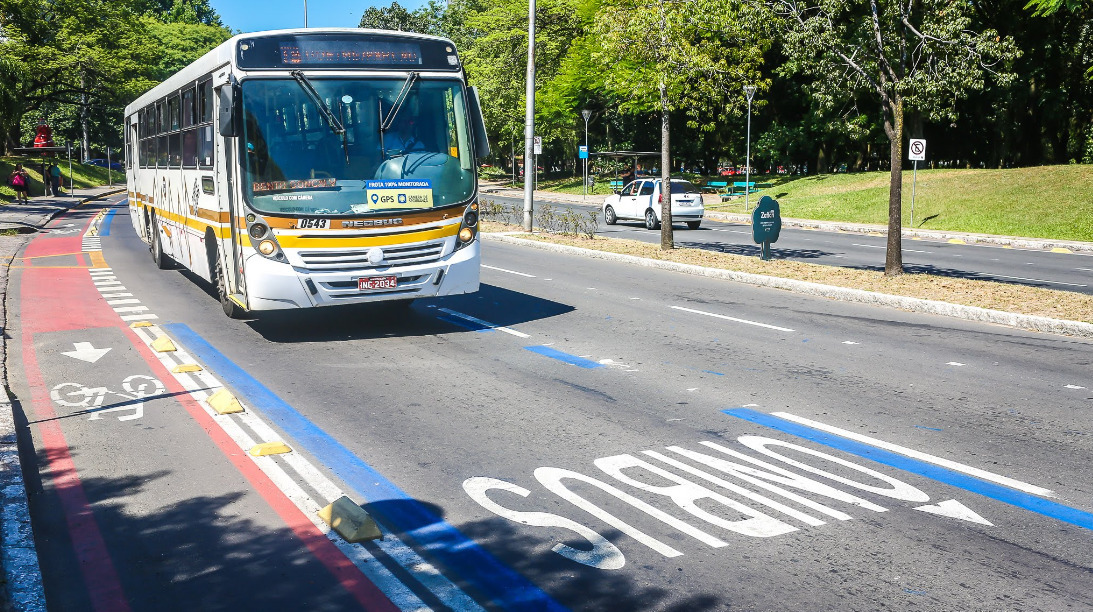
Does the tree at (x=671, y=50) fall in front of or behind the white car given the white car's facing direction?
behind

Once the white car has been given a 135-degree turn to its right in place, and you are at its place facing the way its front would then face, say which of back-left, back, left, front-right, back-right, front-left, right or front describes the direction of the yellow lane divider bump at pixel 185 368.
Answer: right

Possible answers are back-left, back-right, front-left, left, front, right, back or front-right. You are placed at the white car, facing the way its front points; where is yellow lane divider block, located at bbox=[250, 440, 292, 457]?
back-left

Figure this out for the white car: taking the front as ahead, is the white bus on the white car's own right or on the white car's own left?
on the white car's own left

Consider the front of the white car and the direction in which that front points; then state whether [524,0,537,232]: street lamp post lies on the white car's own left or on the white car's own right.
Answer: on the white car's own left

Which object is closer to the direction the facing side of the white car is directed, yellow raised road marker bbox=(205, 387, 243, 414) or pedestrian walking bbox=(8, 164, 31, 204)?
the pedestrian walking

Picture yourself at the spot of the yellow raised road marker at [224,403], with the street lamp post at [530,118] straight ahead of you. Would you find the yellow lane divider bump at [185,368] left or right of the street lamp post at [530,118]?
left

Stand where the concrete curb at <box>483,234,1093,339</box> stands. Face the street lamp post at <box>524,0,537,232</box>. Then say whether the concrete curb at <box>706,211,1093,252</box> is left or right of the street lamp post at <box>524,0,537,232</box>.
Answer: right

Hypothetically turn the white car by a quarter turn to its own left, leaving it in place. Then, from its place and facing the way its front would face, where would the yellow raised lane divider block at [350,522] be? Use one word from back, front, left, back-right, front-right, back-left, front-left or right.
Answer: front-left

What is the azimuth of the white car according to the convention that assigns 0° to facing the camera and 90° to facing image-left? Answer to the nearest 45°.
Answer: approximately 135°

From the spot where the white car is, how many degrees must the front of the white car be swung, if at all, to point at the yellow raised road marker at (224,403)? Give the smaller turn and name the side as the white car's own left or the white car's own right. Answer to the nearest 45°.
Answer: approximately 135° to the white car's own left
